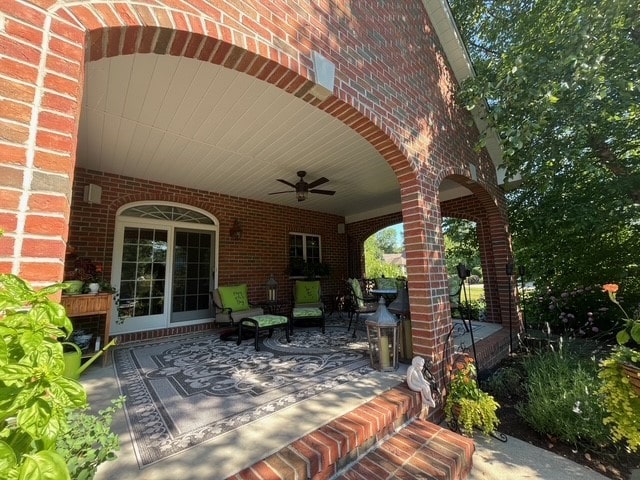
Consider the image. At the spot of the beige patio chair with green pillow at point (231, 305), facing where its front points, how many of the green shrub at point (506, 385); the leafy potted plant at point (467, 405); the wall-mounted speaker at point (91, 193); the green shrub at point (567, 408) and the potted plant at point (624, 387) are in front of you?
4

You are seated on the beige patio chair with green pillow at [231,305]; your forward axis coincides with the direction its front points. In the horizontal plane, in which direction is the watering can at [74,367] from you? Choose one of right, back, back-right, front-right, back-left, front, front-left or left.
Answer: front-right

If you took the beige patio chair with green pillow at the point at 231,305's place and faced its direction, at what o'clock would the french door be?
The french door is roughly at 5 o'clock from the beige patio chair with green pillow.

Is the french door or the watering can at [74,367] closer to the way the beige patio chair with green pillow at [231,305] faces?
the watering can

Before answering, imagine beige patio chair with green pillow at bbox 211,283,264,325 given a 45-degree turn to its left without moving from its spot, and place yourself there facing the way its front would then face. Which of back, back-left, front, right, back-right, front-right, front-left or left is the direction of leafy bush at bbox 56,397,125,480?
right

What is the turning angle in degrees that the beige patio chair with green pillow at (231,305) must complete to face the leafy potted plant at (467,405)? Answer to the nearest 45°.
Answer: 0° — it already faces it

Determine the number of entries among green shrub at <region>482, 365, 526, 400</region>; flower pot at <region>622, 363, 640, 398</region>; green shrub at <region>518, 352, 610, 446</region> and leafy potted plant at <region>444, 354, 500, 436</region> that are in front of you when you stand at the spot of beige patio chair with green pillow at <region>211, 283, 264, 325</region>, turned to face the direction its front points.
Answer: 4

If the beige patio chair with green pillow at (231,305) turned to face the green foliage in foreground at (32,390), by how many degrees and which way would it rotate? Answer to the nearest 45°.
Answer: approximately 45° to its right

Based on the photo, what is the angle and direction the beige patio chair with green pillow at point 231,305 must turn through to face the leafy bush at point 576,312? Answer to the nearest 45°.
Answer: approximately 45° to its left

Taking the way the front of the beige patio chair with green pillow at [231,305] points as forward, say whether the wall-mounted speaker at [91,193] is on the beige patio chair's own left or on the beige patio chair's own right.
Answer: on the beige patio chair's own right

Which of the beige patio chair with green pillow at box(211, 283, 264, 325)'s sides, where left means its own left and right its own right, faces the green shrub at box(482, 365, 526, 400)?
front

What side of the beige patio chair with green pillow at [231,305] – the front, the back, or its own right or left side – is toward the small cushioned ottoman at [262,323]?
front
